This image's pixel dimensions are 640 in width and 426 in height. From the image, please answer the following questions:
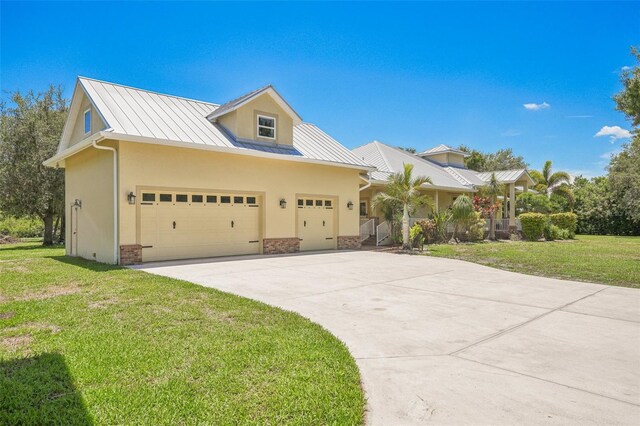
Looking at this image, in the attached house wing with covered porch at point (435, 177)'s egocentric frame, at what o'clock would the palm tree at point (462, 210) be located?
The palm tree is roughly at 1 o'clock from the attached house wing with covered porch.

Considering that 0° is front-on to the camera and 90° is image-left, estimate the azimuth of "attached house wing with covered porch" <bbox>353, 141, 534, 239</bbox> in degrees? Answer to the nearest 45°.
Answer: approximately 315°

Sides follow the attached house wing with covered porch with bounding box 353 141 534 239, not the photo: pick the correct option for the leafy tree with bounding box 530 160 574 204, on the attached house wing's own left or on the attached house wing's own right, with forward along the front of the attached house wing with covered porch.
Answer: on the attached house wing's own left

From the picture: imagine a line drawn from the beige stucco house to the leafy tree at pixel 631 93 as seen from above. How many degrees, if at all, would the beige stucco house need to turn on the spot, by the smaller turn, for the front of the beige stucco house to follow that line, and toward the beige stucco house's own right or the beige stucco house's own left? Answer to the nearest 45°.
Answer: approximately 45° to the beige stucco house's own left

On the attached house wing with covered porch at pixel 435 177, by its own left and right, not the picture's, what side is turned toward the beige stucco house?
right
